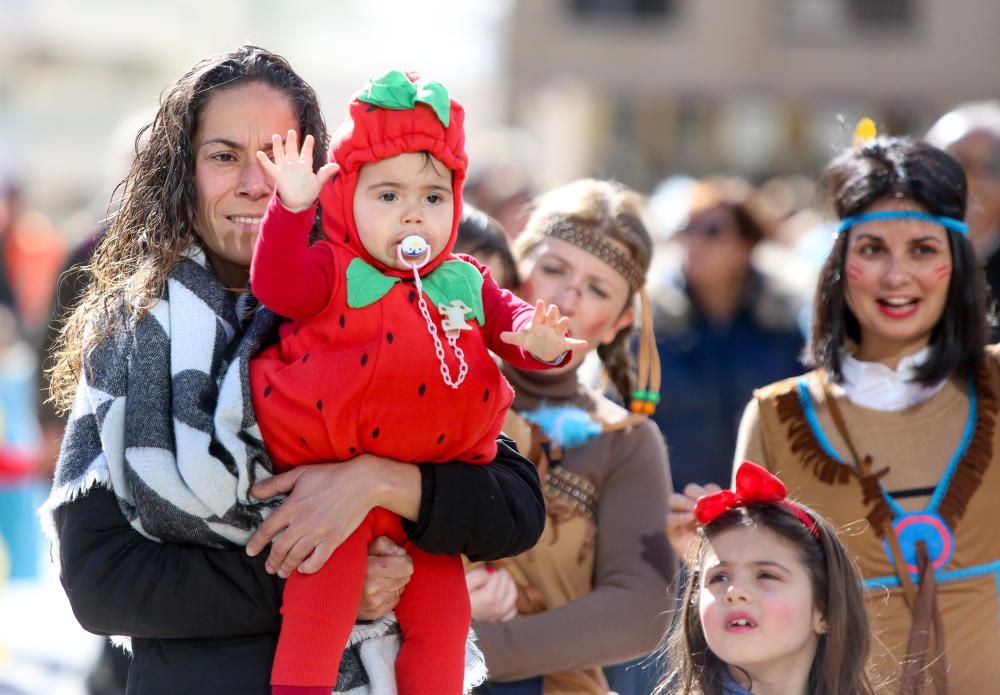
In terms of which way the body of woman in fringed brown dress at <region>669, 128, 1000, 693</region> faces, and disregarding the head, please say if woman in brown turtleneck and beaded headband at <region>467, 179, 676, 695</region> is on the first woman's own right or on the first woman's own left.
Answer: on the first woman's own right

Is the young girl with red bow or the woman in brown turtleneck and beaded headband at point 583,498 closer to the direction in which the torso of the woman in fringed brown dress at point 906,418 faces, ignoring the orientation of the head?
the young girl with red bow

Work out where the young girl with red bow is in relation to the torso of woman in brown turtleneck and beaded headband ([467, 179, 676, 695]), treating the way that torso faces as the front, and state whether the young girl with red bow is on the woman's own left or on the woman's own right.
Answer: on the woman's own left

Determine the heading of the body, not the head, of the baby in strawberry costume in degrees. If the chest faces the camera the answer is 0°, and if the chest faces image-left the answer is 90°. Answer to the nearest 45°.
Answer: approximately 0°

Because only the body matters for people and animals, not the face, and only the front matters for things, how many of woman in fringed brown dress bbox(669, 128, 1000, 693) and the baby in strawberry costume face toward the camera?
2

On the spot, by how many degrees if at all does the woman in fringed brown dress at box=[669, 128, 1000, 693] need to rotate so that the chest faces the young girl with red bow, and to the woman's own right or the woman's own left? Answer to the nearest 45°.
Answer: approximately 45° to the woman's own right

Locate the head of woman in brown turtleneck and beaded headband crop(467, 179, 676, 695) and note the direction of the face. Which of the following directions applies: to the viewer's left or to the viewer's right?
to the viewer's left

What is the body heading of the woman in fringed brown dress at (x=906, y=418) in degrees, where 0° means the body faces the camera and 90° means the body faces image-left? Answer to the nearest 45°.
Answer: approximately 0°

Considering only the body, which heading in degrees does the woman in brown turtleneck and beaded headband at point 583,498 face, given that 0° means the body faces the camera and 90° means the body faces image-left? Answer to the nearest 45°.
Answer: approximately 45°

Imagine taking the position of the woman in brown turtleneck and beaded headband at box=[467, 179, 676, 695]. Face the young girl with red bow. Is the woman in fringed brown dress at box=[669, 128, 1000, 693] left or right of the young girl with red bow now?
left

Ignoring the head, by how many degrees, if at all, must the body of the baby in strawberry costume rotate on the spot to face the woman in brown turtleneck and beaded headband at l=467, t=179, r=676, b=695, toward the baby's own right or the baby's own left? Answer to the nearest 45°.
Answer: approximately 135° to the baby's own left

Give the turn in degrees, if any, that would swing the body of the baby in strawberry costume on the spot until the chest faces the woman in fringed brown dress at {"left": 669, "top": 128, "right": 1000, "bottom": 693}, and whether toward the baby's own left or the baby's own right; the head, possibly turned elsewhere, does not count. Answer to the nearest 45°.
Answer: approximately 135° to the baby's own left

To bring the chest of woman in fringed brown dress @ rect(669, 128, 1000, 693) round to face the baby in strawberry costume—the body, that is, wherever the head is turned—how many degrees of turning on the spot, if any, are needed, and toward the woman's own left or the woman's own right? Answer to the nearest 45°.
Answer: approximately 45° to the woman's own right

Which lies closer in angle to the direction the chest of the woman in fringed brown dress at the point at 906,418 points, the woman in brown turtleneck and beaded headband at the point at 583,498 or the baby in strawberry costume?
the baby in strawberry costume
